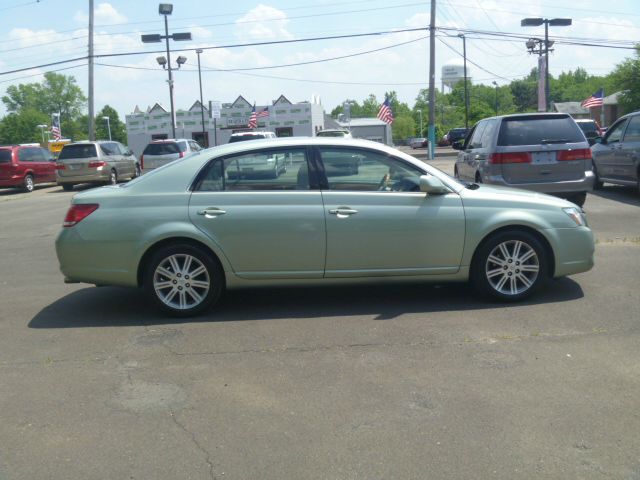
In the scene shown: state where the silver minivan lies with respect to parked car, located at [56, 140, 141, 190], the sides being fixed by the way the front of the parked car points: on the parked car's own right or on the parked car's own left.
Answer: on the parked car's own right

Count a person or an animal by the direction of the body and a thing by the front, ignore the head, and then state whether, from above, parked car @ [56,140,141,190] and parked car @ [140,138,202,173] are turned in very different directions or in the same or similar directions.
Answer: same or similar directions

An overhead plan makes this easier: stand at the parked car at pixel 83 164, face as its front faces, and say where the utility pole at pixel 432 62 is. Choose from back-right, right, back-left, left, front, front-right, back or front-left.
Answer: front-right

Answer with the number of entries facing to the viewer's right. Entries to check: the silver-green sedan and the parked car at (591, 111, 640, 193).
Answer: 1

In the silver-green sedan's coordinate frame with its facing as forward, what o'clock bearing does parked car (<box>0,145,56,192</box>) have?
The parked car is roughly at 8 o'clock from the silver-green sedan.

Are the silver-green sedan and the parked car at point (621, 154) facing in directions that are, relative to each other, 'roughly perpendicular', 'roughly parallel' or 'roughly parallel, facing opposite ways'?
roughly perpendicular

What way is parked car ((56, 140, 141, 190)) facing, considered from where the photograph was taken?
facing away from the viewer and to the right of the viewer

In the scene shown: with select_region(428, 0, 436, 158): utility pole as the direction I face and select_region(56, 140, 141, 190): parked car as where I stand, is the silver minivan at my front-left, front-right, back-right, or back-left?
front-right

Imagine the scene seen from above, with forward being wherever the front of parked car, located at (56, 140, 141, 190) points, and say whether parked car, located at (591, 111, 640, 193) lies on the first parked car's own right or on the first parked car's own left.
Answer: on the first parked car's own right

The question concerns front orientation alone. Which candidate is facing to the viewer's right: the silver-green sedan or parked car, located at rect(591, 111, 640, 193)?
the silver-green sedan

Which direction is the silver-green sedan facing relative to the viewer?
to the viewer's right

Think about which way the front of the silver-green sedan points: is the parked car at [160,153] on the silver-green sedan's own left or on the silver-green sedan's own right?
on the silver-green sedan's own left

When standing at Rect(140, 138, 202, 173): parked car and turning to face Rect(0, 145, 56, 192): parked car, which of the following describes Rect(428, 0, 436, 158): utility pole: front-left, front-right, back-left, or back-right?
back-right

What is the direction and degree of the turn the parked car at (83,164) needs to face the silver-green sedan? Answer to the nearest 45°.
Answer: approximately 135° to its right
